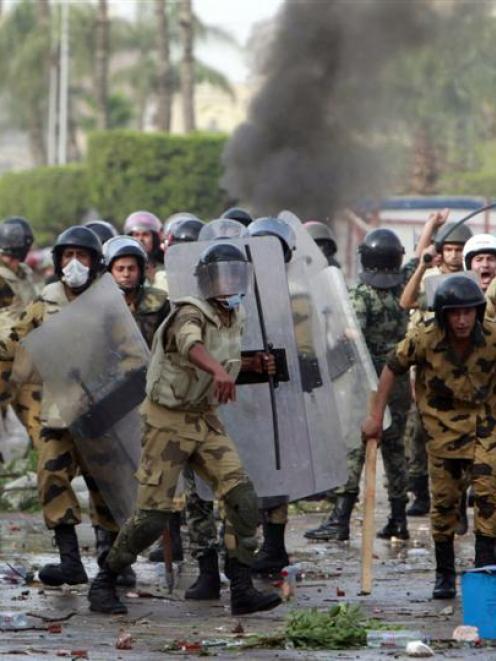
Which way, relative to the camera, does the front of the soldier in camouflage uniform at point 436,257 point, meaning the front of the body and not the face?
toward the camera

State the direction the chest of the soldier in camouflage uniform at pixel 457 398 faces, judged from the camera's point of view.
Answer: toward the camera

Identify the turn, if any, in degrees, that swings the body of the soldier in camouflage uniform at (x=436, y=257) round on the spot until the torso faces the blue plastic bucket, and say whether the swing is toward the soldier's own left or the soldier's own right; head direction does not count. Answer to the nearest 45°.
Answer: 0° — they already face it

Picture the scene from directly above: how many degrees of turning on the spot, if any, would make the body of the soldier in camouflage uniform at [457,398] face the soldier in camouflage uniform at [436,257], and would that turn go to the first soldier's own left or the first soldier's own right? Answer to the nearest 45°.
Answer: approximately 180°

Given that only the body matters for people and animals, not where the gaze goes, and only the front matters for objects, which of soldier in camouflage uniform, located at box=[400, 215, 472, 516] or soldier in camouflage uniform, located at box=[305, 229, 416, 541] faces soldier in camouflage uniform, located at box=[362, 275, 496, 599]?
soldier in camouflage uniform, located at box=[400, 215, 472, 516]

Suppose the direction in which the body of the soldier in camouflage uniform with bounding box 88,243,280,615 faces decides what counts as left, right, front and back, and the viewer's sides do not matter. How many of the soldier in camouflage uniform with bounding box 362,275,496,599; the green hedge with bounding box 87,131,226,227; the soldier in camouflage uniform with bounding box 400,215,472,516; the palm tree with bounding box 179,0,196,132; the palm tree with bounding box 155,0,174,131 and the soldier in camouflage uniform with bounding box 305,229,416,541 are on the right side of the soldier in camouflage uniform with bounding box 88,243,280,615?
0

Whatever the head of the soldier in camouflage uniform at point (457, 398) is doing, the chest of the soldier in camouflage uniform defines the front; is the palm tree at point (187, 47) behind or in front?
behind

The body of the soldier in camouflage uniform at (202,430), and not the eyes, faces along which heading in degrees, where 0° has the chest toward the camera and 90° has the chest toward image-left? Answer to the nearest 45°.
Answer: approximately 315°

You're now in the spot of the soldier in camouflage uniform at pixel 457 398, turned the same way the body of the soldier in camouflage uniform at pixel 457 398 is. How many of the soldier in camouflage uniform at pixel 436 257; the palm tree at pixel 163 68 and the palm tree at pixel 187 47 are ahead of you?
0

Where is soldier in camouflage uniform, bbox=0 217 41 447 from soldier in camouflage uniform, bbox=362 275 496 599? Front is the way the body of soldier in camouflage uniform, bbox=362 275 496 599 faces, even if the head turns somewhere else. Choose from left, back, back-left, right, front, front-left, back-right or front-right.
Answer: back-right

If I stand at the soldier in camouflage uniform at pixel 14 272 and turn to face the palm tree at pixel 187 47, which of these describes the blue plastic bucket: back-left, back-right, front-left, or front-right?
back-right
